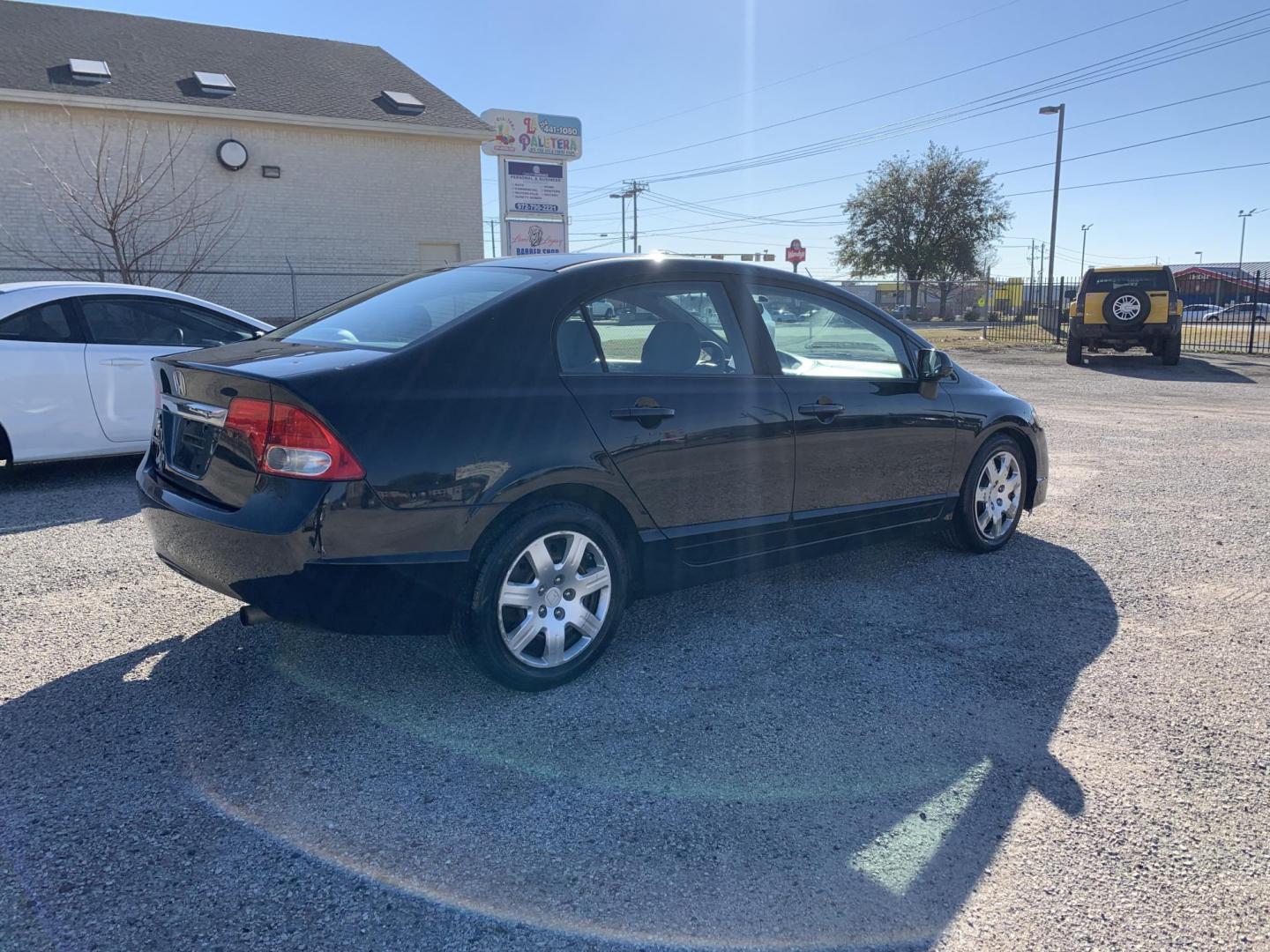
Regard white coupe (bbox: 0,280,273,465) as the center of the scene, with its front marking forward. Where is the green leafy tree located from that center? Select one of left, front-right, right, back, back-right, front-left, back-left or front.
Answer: front-left

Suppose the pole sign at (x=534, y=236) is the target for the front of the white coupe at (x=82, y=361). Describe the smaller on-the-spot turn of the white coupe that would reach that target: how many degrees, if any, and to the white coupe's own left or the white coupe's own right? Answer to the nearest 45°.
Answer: approximately 45° to the white coupe's own left

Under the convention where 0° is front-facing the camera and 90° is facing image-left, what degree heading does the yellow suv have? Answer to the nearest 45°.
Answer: approximately 180°

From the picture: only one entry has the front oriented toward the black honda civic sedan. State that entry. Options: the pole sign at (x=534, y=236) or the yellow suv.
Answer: the pole sign

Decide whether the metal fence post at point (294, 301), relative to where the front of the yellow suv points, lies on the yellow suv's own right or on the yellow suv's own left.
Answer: on the yellow suv's own left

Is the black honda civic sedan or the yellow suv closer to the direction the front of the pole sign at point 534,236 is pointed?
the black honda civic sedan

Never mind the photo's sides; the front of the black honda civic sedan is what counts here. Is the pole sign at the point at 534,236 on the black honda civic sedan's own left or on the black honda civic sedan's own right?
on the black honda civic sedan's own left

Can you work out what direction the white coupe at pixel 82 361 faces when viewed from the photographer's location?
facing to the right of the viewer

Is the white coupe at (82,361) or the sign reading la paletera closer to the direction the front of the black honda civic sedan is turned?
the sign reading la paletera

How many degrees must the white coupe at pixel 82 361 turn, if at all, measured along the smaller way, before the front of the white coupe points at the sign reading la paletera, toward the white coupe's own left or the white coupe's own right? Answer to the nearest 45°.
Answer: approximately 45° to the white coupe's own left

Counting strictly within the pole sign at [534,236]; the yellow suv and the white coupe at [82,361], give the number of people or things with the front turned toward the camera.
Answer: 1

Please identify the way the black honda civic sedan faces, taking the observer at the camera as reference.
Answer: facing away from the viewer and to the right of the viewer

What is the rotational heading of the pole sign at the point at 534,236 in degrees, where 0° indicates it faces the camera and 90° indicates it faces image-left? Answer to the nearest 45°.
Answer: approximately 0°
